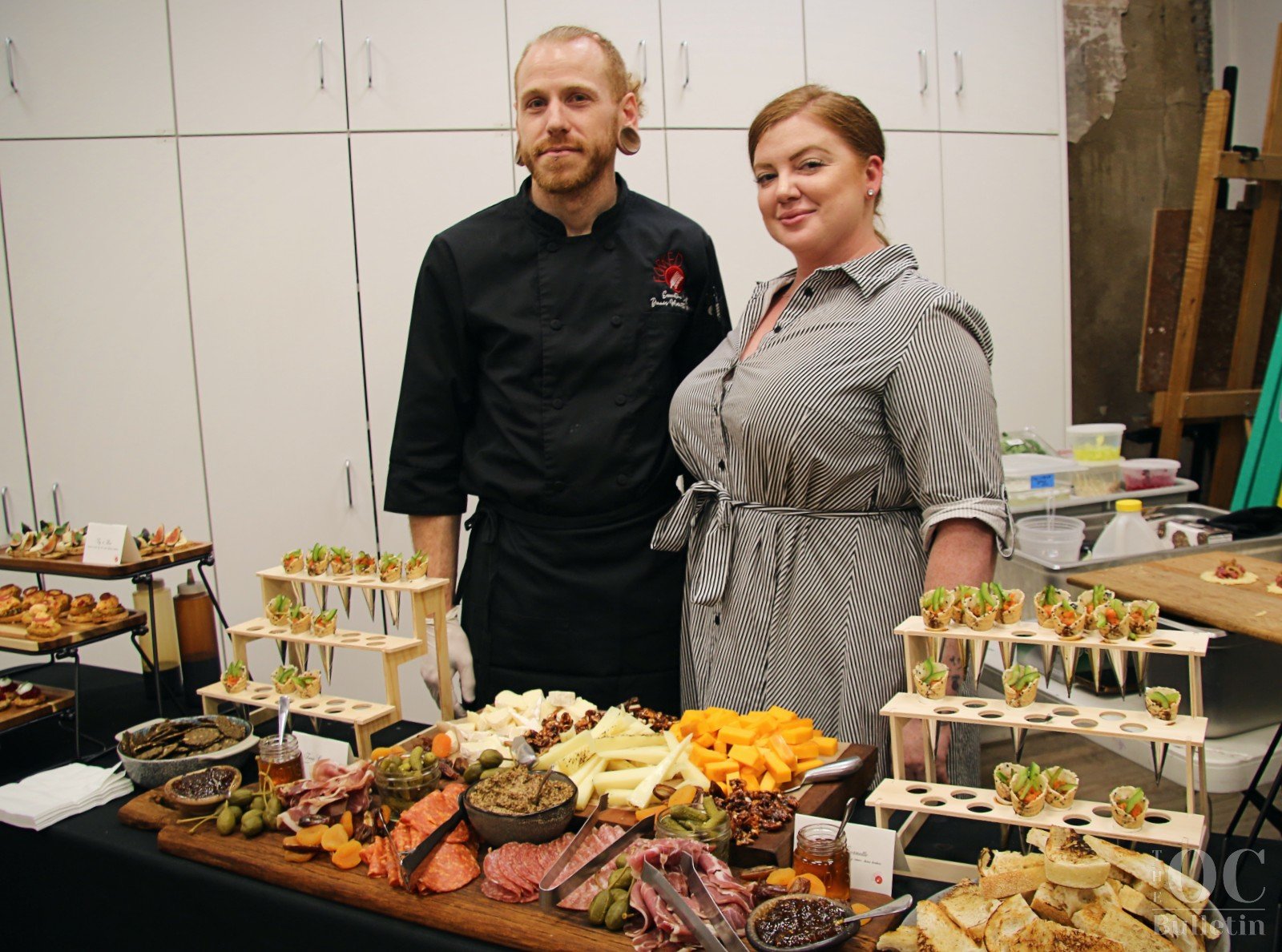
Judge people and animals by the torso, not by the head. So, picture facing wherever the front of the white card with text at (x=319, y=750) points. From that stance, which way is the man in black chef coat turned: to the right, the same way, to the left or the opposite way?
the same way

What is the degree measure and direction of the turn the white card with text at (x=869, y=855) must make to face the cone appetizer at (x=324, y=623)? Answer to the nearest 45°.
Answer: approximately 135° to its right

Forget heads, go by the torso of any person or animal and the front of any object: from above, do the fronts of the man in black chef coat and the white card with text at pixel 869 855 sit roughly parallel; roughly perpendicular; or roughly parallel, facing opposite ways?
roughly parallel

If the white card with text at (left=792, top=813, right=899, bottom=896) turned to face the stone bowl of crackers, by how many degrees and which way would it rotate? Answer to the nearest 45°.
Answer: approximately 90° to its right

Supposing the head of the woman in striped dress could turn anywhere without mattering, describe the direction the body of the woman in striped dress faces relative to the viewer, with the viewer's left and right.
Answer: facing the viewer and to the left of the viewer

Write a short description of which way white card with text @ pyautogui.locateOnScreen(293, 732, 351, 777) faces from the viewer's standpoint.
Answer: facing the viewer

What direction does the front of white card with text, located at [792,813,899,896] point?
toward the camera

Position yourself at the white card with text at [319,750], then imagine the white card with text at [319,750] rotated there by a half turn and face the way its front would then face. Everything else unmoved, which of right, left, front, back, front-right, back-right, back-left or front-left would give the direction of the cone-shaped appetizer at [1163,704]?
back-right

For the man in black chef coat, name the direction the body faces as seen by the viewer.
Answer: toward the camera

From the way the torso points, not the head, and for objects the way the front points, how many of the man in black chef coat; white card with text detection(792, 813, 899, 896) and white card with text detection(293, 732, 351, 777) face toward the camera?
3
